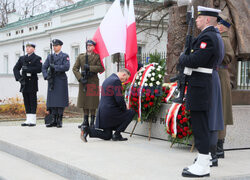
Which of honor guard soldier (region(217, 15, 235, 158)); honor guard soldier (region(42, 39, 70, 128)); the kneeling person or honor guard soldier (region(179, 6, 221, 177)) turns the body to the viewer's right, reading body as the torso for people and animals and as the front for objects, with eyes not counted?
the kneeling person

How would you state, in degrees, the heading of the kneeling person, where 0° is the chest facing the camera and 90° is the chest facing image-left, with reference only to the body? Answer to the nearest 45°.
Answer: approximately 270°

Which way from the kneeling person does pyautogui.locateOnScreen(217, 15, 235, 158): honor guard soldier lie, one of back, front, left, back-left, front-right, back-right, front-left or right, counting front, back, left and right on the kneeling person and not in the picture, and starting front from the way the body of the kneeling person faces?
front-right

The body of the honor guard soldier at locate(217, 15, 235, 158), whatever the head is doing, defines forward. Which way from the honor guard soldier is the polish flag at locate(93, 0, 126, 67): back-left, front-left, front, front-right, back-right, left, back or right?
front-right

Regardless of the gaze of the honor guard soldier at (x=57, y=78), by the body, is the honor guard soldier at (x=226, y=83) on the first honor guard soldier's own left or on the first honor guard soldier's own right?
on the first honor guard soldier's own left

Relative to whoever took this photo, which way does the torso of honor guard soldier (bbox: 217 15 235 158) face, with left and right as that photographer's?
facing to the left of the viewer

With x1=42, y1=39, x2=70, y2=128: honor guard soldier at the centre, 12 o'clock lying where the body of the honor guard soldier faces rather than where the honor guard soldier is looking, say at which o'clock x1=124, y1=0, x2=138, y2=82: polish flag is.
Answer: The polish flag is roughly at 9 o'clock from the honor guard soldier.
